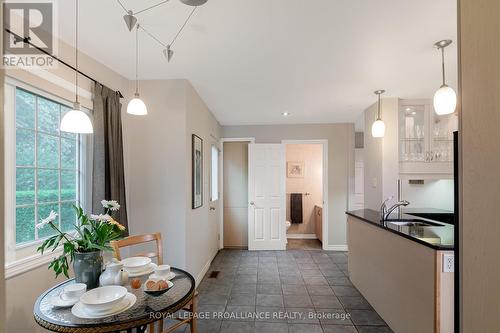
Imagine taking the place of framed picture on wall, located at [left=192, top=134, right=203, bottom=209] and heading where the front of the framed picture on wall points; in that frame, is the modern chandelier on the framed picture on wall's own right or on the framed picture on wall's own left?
on the framed picture on wall's own right

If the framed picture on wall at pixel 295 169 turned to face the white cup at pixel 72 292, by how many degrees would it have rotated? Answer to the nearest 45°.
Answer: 0° — it already faces it

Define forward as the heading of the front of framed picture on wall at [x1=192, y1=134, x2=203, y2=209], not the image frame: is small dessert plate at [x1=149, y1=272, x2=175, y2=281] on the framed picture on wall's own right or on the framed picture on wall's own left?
on the framed picture on wall's own right

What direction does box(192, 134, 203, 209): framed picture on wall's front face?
to the viewer's right

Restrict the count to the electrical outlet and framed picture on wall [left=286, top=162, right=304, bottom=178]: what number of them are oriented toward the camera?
2
